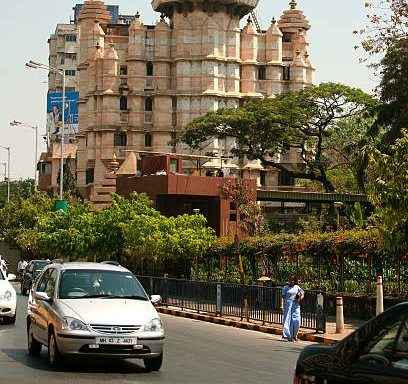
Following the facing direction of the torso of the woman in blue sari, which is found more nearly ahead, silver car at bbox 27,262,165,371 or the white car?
the silver car

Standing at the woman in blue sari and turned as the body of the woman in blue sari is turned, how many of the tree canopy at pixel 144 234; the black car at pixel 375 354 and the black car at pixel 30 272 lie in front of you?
1

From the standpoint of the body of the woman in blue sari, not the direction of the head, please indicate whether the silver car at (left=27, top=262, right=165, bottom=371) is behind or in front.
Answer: in front

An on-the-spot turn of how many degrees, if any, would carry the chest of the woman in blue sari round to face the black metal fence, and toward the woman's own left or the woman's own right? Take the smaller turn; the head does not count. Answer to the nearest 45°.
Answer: approximately 180°

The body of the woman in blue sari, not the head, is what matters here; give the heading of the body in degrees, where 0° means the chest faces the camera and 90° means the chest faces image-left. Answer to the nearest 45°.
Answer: approximately 0°

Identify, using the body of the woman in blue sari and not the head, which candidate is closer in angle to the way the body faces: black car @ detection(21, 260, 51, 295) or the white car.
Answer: the white car

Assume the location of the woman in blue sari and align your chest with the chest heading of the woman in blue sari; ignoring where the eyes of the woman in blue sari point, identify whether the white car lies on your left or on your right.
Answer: on your right

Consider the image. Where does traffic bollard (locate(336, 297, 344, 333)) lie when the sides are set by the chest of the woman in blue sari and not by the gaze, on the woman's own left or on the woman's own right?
on the woman's own left

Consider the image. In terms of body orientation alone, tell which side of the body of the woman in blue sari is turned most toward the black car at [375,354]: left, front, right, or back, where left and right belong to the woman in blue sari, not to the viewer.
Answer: front
